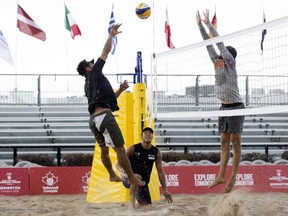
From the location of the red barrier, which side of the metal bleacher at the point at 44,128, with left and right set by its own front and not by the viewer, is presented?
front

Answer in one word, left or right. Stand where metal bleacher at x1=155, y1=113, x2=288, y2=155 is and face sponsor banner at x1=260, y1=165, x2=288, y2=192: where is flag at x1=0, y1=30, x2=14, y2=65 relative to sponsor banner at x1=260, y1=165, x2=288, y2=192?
right

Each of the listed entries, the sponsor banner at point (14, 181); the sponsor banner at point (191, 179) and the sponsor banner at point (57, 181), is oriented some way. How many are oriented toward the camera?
3

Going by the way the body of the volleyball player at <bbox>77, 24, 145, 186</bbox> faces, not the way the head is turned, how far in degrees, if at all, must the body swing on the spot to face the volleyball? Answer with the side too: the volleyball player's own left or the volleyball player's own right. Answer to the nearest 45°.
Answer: approximately 45° to the volleyball player's own left

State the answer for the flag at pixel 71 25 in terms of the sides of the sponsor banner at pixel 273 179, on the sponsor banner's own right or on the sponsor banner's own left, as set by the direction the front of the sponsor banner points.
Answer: on the sponsor banner's own right

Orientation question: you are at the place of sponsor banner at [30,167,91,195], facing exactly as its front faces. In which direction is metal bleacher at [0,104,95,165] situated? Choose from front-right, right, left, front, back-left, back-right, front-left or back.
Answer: back
